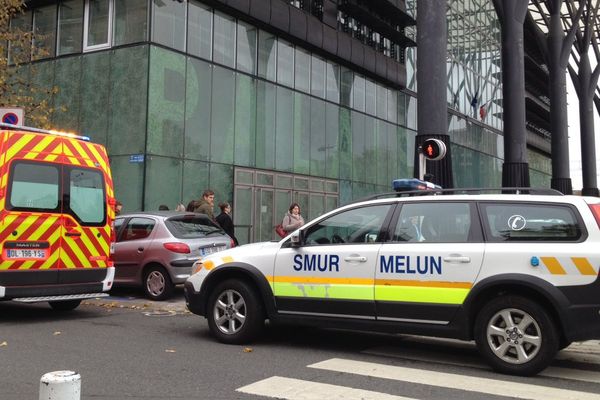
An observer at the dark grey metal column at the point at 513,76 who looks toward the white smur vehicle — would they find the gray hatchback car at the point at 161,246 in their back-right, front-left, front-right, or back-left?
front-right

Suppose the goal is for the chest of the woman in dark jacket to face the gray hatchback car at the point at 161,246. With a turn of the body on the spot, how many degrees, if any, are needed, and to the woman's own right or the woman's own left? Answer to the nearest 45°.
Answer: approximately 135° to the woman's own right

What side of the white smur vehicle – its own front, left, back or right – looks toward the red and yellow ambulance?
front

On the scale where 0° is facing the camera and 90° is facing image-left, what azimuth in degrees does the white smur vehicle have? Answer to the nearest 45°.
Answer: approximately 90°

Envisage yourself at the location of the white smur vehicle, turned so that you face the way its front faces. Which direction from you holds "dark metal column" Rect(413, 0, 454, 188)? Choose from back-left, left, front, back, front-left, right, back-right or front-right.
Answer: right

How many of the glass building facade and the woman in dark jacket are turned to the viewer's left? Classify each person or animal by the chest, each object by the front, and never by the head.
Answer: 0

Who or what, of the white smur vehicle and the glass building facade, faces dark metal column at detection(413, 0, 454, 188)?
the glass building facade

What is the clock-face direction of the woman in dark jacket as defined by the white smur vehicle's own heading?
The woman in dark jacket is roughly at 2 o'clock from the white smur vehicle.

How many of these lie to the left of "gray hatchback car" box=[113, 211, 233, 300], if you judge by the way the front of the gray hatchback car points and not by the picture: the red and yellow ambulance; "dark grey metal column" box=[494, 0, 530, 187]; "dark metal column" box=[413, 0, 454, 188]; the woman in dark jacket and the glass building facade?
1

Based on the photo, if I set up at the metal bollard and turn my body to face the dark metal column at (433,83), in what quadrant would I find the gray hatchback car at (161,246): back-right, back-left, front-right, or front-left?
front-left

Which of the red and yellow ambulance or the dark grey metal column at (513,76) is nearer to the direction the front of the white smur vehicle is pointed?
the red and yellow ambulance

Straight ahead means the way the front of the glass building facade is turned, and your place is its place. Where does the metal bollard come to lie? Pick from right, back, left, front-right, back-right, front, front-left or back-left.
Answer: front-right

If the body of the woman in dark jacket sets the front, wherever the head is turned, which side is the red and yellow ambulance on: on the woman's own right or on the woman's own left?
on the woman's own right

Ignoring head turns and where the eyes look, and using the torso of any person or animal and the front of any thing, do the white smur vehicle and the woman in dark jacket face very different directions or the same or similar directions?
very different directions

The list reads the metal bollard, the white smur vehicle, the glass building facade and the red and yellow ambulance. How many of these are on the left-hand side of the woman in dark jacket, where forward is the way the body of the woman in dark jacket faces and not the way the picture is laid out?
1
